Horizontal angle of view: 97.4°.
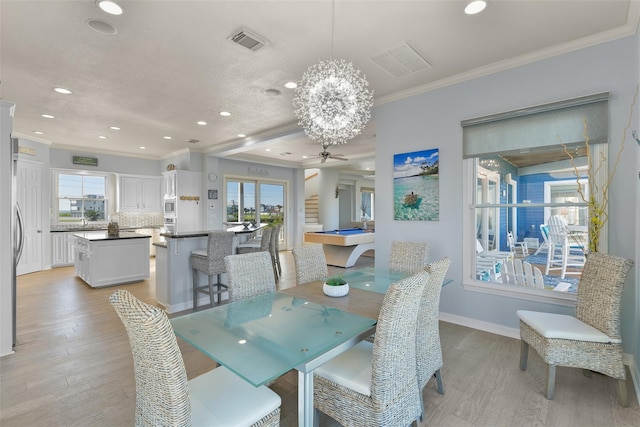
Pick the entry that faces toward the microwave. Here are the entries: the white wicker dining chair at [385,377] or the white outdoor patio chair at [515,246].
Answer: the white wicker dining chair

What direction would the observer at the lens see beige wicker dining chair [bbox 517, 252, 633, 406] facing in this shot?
facing the viewer and to the left of the viewer

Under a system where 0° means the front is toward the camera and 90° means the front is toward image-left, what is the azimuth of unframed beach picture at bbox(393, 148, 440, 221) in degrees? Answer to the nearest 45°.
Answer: approximately 45°

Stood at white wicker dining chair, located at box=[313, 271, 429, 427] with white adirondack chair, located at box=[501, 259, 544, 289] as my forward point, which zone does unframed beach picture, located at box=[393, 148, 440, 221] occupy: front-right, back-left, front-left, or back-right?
front-left

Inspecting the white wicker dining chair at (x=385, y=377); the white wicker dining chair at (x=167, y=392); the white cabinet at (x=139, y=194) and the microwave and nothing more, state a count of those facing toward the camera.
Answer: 2

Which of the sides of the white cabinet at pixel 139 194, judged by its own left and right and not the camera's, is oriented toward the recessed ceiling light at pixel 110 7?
front

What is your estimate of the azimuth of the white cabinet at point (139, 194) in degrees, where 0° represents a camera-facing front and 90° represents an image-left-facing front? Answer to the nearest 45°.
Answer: approximately 0°

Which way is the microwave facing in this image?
toward the camera

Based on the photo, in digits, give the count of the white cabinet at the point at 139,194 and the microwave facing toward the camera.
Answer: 2

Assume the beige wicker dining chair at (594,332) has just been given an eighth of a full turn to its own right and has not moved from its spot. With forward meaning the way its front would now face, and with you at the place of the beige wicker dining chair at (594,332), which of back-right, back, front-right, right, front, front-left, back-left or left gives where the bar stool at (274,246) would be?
front
